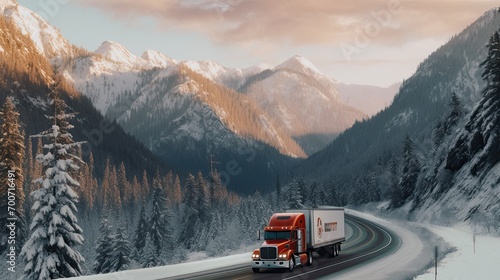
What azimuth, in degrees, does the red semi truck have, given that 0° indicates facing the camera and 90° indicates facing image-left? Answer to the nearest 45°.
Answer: approximately 45°

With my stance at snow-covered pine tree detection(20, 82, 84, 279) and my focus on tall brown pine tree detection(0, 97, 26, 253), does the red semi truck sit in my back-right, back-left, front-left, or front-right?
back-right

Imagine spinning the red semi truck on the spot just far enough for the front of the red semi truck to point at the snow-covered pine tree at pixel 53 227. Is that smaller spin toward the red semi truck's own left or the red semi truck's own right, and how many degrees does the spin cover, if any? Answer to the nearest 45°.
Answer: approximately 45° to the red semi truck's own right

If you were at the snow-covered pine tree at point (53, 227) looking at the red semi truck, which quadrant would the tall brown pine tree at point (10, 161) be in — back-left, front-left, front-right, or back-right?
back-left

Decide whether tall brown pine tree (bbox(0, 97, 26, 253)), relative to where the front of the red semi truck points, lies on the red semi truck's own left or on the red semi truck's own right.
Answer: on the red semi truck's own right
